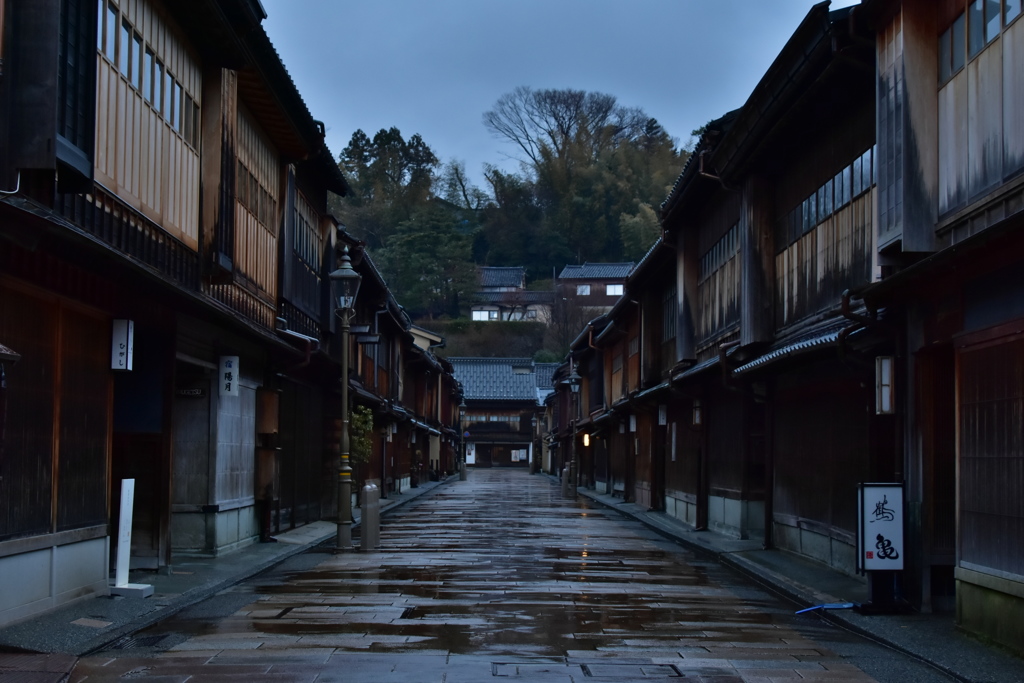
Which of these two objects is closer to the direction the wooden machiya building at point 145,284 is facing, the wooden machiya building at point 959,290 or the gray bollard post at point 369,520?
the wooden machiya building

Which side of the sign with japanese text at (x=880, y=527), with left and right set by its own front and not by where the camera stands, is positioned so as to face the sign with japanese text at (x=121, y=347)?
right

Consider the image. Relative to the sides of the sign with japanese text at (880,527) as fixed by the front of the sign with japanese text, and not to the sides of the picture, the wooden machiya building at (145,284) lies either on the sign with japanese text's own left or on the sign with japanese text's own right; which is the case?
on the sign with japanese text's own right

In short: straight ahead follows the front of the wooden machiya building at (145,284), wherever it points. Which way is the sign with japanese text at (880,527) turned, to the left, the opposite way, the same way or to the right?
to the right

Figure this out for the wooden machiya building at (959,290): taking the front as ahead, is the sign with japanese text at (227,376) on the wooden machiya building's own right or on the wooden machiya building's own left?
on the wooden machiya building's own right

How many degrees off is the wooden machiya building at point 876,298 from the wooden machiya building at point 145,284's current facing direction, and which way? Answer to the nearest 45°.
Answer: approximately 45° to its left

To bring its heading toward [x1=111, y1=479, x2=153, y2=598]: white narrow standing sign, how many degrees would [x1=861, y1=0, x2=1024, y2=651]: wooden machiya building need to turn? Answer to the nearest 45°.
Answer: approximately 45° to its right

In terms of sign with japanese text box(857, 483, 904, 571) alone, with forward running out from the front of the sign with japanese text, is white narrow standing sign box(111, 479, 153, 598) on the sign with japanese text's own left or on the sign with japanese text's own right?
on the sign with japanese text's own right

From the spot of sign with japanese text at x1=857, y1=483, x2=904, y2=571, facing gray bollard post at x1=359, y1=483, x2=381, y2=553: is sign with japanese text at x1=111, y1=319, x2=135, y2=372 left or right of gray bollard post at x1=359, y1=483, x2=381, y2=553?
left
